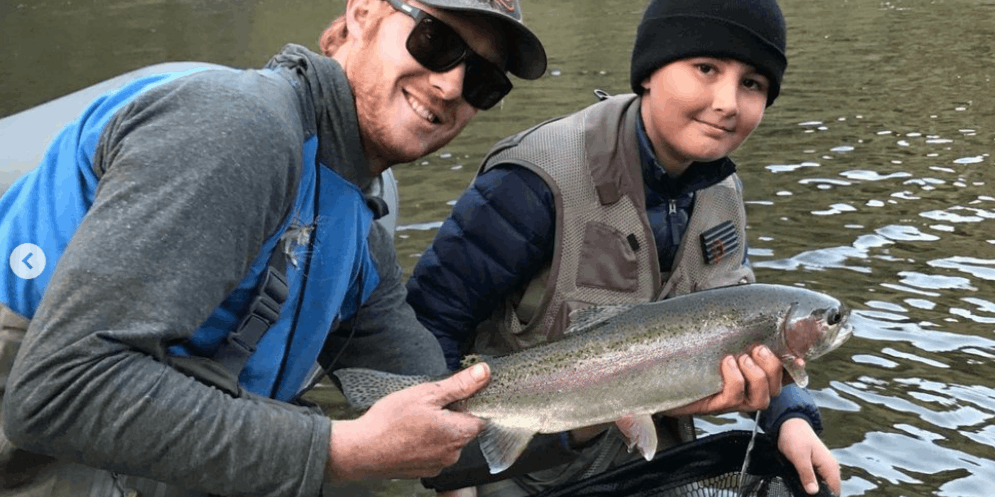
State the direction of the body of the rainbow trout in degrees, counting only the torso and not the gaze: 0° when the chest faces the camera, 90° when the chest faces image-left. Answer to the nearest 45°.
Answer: approximately 270°

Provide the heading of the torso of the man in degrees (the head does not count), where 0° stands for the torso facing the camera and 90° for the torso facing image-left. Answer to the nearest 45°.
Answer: approximately 315°

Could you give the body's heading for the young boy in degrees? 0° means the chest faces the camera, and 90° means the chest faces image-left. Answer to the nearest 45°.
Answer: approximately 315°

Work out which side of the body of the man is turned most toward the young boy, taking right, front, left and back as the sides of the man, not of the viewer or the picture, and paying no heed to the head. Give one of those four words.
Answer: front
